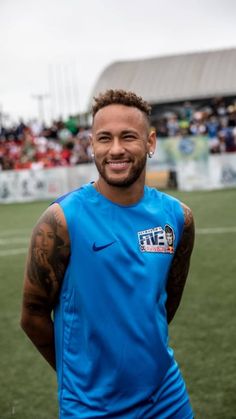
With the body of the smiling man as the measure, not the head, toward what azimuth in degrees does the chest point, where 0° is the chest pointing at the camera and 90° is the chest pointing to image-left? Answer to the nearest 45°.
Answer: approximately 0°

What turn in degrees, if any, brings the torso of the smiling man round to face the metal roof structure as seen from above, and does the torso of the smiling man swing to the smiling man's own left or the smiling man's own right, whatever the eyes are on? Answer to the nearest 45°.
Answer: approximately 180°
